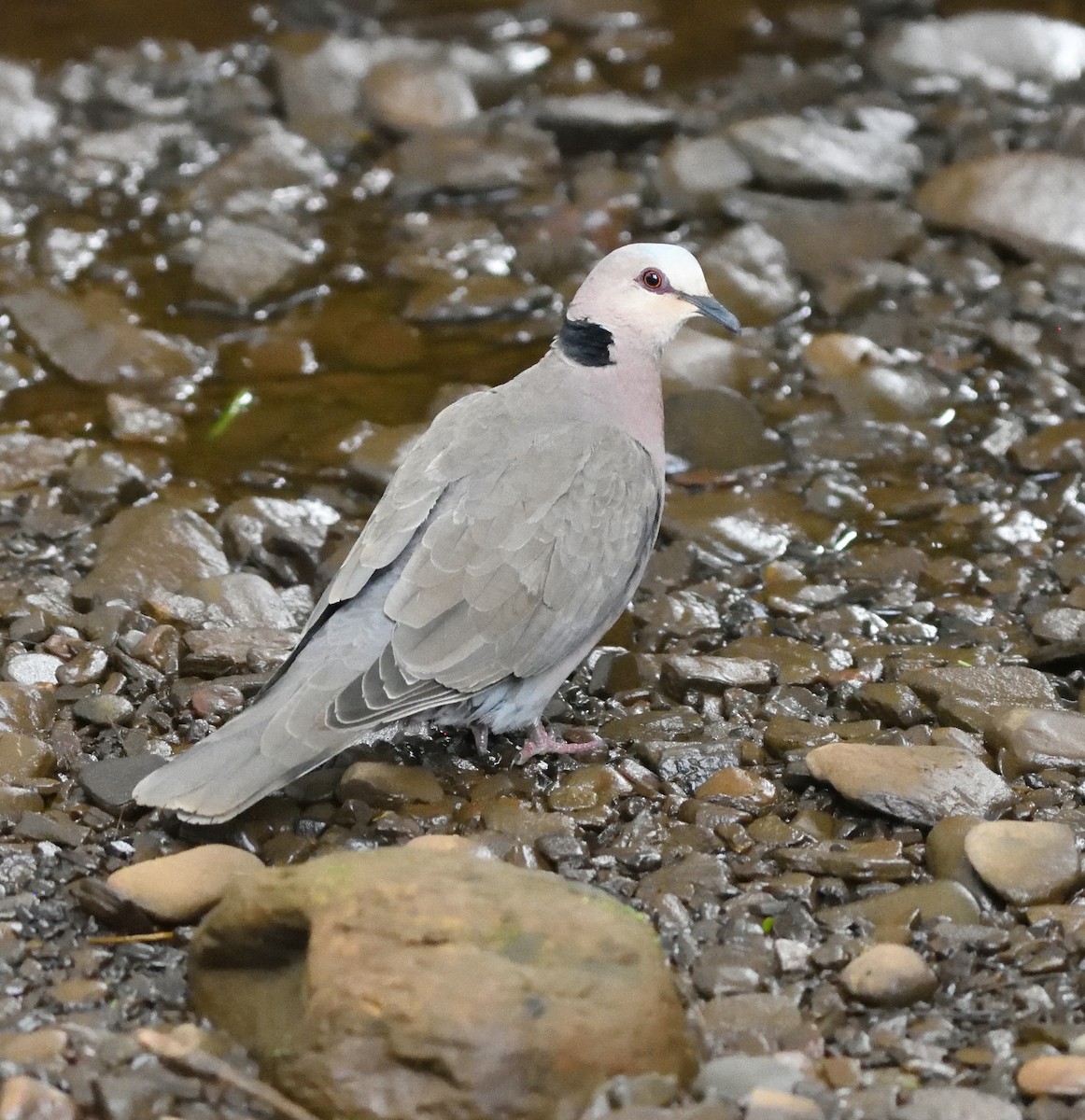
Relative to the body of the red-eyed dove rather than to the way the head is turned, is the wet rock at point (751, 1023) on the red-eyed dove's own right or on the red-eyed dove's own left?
on the red-eyed dove's own right

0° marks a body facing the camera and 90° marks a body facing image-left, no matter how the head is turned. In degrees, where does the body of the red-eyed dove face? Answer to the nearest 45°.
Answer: approximately 225°

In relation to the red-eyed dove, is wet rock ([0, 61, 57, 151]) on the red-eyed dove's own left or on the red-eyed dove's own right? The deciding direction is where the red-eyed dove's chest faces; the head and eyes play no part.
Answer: on the red-eyed dove's own left

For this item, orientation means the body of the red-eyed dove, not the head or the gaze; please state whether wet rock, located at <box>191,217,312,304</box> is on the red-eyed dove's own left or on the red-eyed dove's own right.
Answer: on the red-eyed dove's own left

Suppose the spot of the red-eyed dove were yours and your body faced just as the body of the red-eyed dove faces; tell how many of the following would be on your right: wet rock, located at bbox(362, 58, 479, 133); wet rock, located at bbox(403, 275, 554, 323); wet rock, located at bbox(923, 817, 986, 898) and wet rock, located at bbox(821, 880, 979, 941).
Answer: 2

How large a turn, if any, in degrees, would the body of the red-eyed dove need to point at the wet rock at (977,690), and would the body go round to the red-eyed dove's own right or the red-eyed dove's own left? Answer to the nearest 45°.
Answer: approximately 45° to the red-eyed dove's own right

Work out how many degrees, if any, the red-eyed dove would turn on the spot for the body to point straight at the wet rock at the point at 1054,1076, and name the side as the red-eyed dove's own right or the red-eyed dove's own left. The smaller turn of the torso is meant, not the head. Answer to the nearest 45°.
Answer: approximately 90° to the red-eyed dove's own right

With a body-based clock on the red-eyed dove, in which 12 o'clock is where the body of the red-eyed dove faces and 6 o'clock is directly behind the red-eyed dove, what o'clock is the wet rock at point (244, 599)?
The wet rock is roughly at 9 o'clock from the red-eyed dove.

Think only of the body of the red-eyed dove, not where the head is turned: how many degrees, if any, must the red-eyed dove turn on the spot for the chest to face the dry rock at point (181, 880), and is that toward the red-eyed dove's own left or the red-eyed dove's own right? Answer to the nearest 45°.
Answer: approximately 180°

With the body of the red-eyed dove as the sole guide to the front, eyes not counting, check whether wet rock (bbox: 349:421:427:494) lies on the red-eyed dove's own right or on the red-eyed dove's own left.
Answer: on the red-eyed dove's own left

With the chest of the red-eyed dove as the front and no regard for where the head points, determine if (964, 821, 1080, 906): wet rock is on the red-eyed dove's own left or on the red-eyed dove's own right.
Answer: on the red-eyed dove's own right

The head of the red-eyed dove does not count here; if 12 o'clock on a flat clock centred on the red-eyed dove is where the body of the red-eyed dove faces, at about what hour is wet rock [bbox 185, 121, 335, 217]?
The wet rock is roughly at 10 o'clock from the red-eyed dove.

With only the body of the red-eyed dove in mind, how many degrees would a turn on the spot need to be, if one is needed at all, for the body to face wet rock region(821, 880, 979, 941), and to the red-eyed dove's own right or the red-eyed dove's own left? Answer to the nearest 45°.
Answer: approximately 90° to the red-eyed dove's own right

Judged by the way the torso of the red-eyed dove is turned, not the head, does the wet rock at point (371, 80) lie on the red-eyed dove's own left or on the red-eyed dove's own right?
on the red-eyed dove's own left
